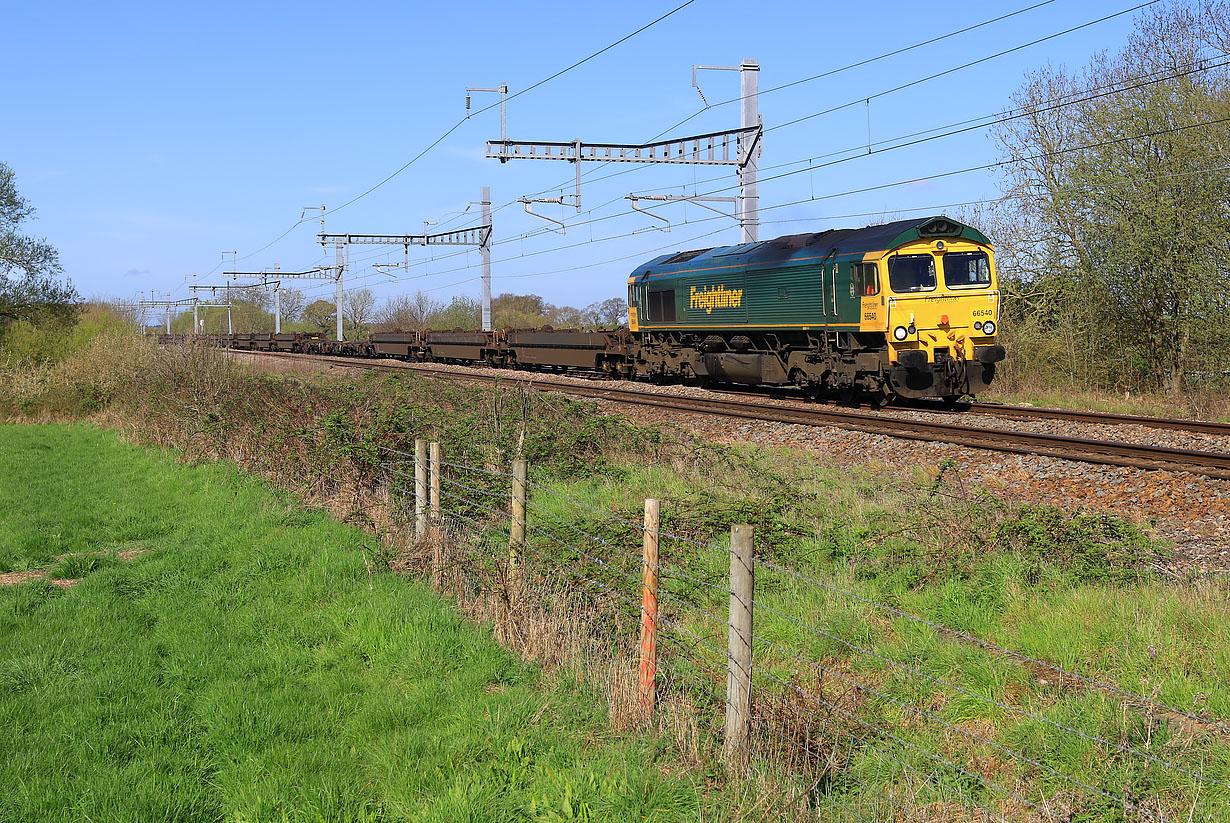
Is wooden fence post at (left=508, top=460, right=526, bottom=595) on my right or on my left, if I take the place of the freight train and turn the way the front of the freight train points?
on my right

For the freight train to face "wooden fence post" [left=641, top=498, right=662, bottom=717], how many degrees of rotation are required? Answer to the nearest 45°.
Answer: approximately 45° to its right

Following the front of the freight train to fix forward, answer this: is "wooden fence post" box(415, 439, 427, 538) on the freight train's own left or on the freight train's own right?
on the freight train's own right

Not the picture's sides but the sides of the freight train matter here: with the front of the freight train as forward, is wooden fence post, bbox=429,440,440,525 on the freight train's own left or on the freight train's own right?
on the freight train's own right

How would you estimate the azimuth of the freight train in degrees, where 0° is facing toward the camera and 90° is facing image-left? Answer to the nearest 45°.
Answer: approximately 315°
